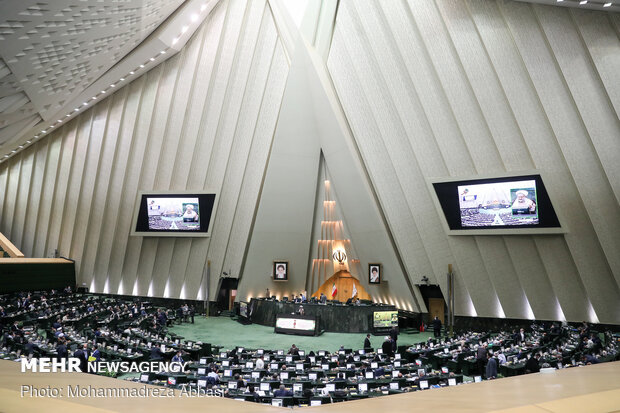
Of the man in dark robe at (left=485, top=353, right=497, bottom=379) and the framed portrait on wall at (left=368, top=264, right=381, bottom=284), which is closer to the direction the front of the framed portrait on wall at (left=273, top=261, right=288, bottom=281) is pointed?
the man in dark robe

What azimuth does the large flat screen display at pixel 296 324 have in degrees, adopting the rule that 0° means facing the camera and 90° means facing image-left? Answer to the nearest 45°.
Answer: approximately 0°

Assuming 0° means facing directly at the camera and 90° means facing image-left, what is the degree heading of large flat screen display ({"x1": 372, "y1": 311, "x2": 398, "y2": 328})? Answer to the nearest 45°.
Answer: approximately 0°

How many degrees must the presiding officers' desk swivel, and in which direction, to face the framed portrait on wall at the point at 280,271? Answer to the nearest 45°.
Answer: approximately 135° to its right

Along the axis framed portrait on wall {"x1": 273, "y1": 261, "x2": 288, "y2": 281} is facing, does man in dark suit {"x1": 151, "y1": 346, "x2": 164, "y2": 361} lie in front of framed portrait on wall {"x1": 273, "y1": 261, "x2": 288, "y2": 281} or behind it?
in front
